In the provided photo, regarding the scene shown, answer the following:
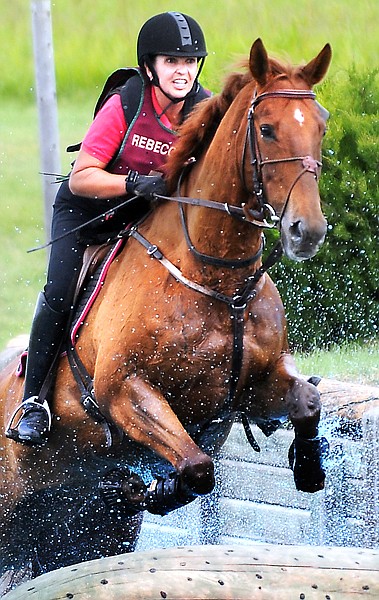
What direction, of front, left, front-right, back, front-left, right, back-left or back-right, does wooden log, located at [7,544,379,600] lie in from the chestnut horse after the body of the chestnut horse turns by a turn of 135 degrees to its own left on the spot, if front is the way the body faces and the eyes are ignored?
back

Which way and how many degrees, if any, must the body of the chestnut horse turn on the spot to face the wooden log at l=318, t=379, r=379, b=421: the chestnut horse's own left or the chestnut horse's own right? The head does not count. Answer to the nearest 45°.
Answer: approximately 90° to the chestnut horse's own left
